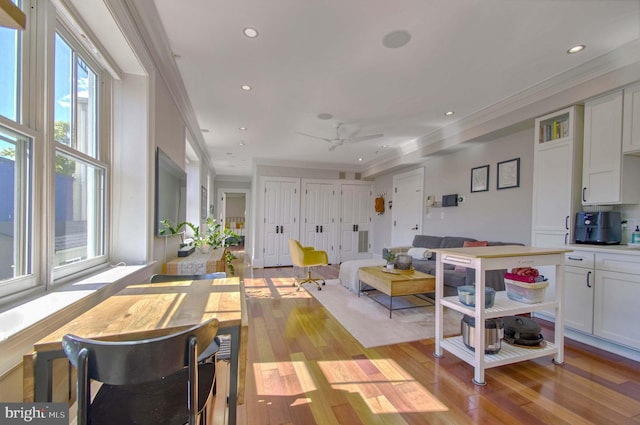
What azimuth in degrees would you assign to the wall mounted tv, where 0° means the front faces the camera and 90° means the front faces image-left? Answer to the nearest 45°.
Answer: approximately 270°

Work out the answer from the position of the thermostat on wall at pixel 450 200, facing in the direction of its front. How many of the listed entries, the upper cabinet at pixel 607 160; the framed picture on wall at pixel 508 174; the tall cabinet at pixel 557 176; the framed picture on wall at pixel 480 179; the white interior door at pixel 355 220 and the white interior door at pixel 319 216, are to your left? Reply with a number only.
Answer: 4

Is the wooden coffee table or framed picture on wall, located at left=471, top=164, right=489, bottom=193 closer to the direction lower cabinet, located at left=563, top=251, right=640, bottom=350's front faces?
the wooden coffee table

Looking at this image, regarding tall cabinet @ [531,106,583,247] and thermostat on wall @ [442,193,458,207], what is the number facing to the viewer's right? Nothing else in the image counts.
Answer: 0

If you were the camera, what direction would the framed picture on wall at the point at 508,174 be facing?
facing the viewer and to the left of the viewer

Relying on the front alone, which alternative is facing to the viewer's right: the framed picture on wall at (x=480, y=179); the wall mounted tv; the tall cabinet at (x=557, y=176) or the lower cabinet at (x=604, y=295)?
the wall mounted tv

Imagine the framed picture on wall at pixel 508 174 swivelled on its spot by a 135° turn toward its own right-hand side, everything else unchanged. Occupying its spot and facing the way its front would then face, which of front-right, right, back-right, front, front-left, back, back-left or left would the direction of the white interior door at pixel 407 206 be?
front-left

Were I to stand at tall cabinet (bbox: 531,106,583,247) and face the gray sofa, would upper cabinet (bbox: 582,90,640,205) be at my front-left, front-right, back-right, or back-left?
back-left

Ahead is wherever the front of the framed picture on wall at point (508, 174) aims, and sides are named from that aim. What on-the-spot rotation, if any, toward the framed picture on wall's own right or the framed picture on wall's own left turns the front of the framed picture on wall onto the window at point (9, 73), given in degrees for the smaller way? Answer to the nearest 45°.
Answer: approximately 45° to the framed picture on wall's own left

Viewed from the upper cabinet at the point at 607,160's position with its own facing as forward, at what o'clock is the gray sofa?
The gray sofa is roughly at 2 o'clock from the upper cabinet.

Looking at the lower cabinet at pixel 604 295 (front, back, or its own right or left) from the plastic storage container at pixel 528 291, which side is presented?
front

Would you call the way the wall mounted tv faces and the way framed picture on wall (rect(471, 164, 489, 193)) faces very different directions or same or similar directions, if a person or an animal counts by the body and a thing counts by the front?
very different directions
